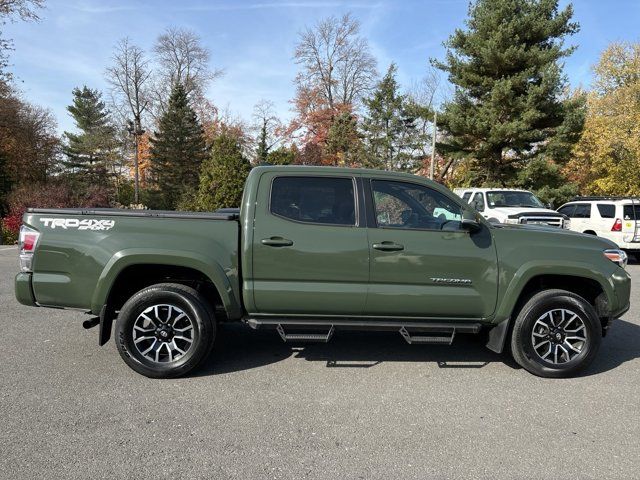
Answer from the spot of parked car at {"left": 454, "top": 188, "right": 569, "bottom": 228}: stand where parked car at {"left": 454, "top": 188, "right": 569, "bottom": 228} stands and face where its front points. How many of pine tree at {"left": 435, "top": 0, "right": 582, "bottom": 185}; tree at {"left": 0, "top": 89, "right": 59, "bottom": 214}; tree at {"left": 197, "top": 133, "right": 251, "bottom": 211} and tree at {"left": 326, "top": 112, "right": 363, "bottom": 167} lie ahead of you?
0

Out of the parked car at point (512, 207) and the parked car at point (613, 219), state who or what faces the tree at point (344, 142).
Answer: the parked car at point (613, 219)

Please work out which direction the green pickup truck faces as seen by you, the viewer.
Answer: facing to the right of the viewer

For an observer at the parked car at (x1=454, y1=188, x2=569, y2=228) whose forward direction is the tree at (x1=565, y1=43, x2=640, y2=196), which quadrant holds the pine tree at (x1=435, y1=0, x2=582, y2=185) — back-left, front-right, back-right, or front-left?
front-left

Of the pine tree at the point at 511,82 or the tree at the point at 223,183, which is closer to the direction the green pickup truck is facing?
the pine tree

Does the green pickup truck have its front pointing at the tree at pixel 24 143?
no

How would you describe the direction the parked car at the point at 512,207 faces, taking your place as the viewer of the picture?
facing the viewer and to the right of the viewer

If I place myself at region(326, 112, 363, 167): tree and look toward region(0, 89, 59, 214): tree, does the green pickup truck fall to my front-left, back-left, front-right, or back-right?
front-left

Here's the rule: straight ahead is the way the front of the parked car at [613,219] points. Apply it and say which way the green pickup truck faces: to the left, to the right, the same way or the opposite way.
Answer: to the right

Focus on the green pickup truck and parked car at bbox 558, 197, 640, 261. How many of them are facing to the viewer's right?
1

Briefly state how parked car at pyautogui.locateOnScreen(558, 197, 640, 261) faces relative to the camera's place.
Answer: facing away from the viewer and to the left of the viewer

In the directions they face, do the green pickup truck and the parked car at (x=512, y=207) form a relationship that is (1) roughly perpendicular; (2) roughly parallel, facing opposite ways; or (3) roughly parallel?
roughly perpendicular

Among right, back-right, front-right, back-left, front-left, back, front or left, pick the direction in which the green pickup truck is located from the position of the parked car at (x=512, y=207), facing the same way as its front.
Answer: front-right

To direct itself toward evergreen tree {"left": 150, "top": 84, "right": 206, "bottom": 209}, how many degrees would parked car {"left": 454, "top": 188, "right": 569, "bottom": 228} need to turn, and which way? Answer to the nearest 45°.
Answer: approximately 180°

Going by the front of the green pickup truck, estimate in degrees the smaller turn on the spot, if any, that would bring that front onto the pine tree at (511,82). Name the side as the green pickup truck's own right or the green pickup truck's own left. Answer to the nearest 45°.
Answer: approximately 45° to the green pickup truck's own left
